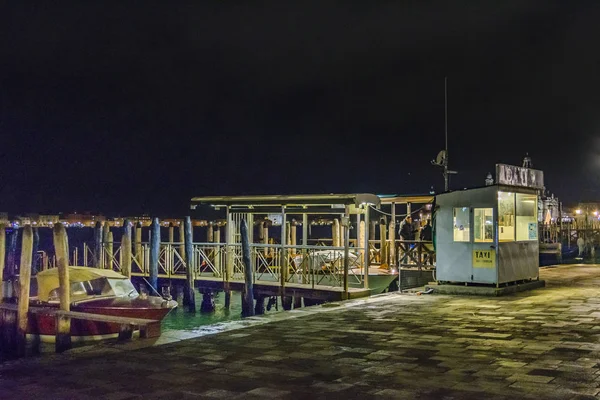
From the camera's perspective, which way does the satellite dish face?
to the viewer's left

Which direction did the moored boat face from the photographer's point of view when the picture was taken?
facing to the right of the viewer

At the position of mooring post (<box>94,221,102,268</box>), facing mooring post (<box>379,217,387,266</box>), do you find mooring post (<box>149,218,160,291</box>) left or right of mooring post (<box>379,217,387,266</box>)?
right

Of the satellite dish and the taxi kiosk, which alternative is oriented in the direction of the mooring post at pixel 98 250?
the satellite dish

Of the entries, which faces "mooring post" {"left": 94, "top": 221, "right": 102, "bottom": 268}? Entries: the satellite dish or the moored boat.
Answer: the satellite dish

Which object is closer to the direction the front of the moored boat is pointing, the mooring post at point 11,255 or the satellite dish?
the satellite dish

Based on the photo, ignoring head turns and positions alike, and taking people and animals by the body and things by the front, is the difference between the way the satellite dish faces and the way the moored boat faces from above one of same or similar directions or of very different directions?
very different directions

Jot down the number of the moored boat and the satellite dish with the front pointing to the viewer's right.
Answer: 1

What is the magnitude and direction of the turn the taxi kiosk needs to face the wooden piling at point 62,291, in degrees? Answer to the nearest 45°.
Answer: approximately 90° to its right

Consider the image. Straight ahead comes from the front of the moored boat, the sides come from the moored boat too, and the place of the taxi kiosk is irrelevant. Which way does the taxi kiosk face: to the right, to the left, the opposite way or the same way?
to the right
